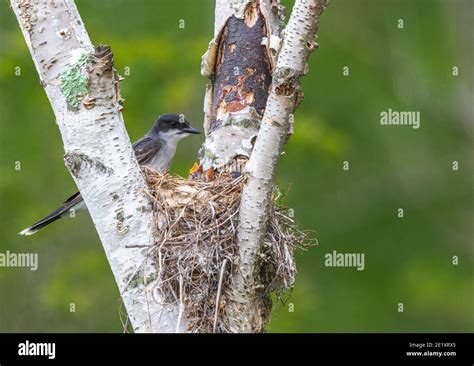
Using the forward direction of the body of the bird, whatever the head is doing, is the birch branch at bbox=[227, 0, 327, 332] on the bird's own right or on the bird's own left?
on the bird's own right

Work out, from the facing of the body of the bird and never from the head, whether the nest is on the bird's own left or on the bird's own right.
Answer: on the bird's own right

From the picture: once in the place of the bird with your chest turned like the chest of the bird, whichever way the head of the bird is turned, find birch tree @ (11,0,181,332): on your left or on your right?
on your right

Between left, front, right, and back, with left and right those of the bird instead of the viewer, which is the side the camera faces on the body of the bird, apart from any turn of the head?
right
